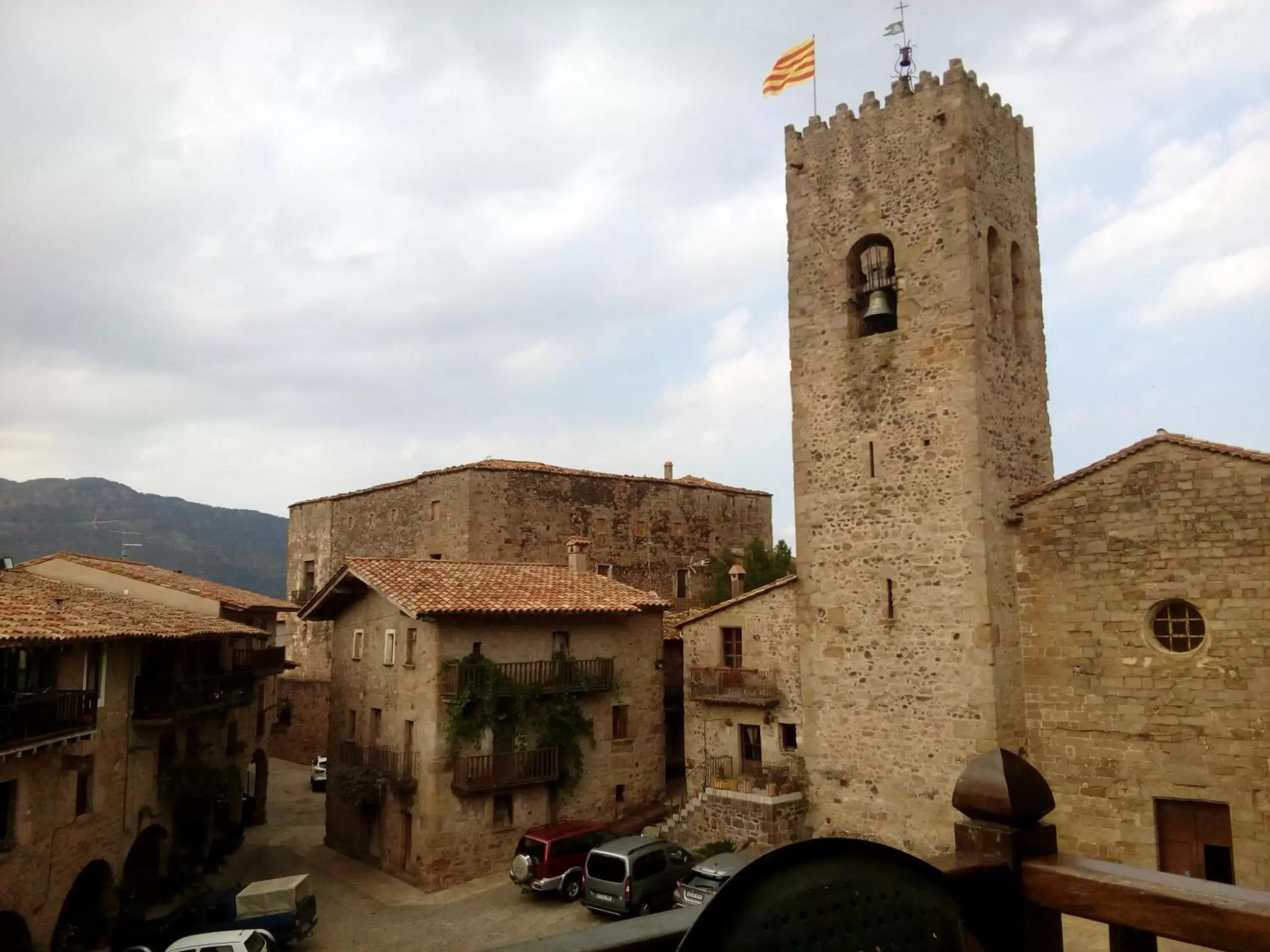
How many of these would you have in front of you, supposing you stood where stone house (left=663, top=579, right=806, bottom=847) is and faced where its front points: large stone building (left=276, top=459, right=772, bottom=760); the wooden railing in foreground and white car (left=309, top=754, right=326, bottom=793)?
1

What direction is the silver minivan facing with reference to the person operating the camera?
facing away from the viewer and to the right of the viewer

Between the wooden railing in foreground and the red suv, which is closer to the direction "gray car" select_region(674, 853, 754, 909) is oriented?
the red suv

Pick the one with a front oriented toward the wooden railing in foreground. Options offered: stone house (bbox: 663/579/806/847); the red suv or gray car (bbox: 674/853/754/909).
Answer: the stone house

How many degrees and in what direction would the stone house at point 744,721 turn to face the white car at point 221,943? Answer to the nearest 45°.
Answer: approximately 45° to its right

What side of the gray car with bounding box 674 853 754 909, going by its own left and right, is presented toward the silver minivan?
left

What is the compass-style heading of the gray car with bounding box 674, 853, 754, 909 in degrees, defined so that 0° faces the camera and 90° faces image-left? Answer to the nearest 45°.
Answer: approximately 225°

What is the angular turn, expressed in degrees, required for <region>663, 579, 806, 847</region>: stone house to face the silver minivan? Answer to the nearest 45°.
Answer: approximately 45° to its right

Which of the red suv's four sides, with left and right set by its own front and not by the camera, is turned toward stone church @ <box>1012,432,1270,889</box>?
right

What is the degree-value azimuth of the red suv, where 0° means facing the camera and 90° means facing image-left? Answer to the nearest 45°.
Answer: approximately 225°

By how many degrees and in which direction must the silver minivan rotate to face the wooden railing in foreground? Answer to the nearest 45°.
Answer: approximately 135° to its right
